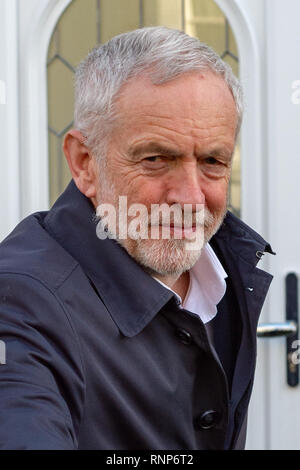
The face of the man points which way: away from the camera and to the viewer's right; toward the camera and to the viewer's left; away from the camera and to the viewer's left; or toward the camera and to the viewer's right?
toward the camera and to the viewer's right

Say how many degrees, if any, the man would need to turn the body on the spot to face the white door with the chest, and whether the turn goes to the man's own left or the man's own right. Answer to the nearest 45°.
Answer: approximately 135° to the man's own left
